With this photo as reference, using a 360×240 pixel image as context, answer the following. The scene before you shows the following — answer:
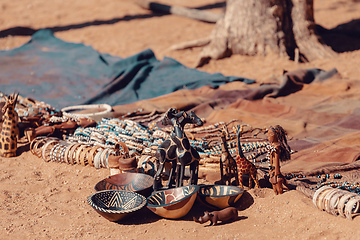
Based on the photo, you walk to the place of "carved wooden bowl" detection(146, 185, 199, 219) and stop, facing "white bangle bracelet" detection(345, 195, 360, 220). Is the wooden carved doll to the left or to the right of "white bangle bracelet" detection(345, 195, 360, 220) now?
left

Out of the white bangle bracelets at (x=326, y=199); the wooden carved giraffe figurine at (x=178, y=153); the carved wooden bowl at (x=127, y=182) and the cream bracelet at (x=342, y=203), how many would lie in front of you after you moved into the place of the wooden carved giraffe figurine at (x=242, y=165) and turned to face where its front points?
2

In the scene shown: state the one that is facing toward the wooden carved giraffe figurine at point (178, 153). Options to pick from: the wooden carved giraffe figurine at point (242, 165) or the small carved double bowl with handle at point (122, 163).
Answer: the wooden carved giraffe figurine at point (242, 165)

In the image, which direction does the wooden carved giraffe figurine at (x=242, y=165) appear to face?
to the viewer's left
